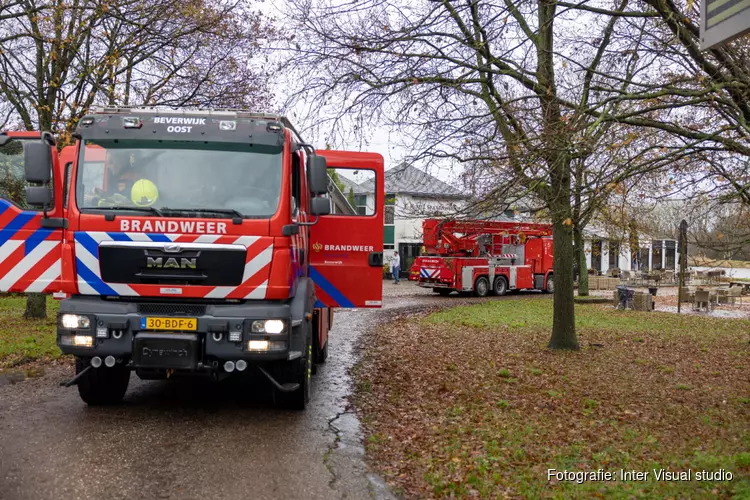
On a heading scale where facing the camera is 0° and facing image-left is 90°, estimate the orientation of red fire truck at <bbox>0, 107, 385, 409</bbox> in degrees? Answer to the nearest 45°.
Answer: approximately 0°

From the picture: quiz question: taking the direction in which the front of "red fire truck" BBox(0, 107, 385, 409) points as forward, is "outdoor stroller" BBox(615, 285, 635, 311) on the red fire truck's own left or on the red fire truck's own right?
on the red fire truck's own left

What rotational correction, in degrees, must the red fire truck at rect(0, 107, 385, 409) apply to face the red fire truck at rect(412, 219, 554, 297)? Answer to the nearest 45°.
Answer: approximately 135° to its left

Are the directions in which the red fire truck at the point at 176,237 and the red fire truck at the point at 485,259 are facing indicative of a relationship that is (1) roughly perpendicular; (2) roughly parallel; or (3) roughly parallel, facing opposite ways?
roughly perpendicular

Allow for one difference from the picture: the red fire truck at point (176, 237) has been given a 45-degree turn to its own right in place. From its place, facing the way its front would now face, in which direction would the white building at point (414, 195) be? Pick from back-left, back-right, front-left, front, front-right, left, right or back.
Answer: back

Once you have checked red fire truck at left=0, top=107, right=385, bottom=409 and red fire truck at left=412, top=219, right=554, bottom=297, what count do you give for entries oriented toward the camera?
1

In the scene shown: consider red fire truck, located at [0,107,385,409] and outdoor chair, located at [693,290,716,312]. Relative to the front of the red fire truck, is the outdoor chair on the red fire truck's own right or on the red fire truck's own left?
on the red fire truck's own left
